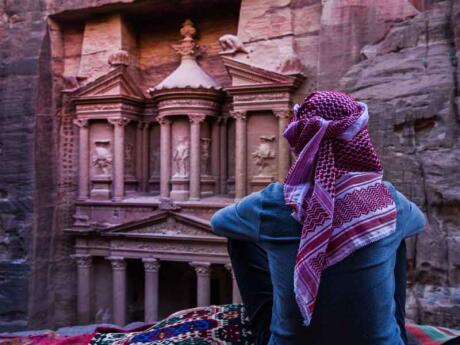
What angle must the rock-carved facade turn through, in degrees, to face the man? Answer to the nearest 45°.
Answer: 0° — it already faces them

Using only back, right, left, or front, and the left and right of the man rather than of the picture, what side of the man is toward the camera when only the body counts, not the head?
back

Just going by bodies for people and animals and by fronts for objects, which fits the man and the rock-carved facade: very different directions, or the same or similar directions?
very different directions

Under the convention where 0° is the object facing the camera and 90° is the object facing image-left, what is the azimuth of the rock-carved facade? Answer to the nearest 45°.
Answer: approximately 0°

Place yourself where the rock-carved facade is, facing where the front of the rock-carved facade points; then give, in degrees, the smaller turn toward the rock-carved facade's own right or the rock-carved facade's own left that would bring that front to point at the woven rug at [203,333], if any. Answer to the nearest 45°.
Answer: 0° — it already faces it

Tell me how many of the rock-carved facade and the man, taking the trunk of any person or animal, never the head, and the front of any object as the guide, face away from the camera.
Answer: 1

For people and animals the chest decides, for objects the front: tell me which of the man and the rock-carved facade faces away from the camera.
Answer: the man
